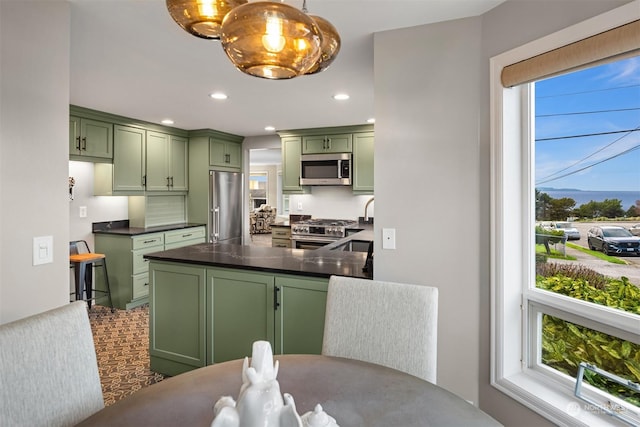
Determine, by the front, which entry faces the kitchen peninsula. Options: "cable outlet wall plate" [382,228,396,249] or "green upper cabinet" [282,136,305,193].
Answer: the green upper cabinet

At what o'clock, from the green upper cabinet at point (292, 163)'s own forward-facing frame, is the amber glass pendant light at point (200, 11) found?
The amber glass pendant light is roughly at 12 o'clock from the green upper cabinet.

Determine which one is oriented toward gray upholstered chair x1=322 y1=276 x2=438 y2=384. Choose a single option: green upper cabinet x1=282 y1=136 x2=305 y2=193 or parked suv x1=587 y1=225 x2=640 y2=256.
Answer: the green upper cabinet

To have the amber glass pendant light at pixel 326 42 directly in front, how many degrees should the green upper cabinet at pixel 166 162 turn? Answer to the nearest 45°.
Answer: approximately 45° to its right

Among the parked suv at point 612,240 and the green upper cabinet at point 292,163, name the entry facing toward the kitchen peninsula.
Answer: the green upper cabinet

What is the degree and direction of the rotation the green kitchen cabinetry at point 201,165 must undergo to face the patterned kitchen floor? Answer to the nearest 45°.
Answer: approximately 45° to its right

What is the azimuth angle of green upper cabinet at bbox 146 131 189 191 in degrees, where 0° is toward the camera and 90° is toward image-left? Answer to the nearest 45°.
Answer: approximately 315°

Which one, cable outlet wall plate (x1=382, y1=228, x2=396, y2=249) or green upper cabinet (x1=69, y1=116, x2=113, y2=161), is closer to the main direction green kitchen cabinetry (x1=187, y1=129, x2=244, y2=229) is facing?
the cable outlet wall plate

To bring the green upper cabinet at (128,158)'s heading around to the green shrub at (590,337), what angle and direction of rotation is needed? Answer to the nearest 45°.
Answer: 0° — it already faces it
